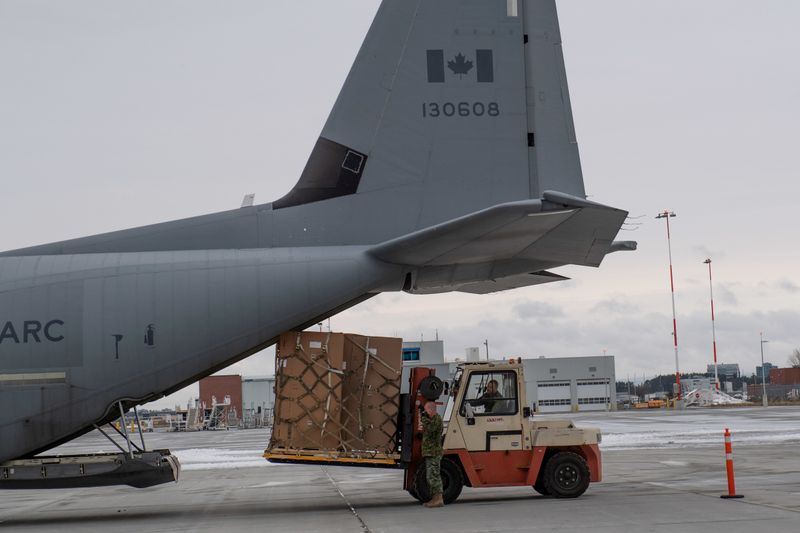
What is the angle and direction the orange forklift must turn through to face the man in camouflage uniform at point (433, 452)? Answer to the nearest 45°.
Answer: approximately 45° to its left

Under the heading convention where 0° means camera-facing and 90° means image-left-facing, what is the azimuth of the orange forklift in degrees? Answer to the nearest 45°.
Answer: approximately 90°
